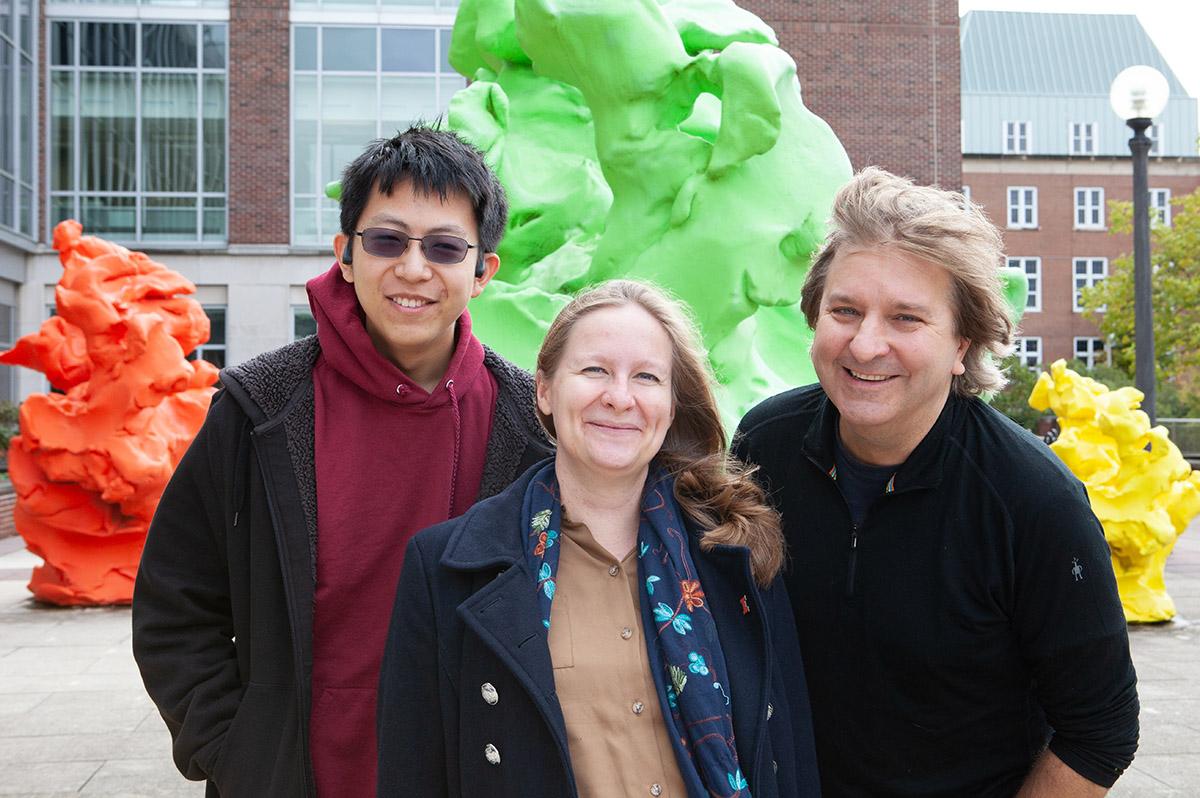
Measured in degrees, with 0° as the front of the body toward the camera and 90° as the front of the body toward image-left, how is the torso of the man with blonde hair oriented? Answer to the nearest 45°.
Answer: approximately 45°

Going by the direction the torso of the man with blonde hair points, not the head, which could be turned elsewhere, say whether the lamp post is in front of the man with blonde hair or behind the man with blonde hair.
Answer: behind

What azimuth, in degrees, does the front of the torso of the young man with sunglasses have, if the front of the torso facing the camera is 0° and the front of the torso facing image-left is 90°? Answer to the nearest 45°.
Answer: approximately 0°

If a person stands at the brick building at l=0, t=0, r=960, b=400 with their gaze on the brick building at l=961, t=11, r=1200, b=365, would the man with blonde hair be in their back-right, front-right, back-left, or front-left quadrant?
back-right

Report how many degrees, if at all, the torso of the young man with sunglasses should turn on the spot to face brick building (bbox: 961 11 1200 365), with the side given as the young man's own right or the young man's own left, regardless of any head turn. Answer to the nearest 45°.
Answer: approximately 135° to the young man's own left

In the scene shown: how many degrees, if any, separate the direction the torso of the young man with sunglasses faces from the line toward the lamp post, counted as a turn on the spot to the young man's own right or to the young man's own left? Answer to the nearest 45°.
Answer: approximately 135° to the young man's own left

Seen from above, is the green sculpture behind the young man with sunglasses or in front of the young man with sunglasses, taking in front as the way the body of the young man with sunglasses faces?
behind

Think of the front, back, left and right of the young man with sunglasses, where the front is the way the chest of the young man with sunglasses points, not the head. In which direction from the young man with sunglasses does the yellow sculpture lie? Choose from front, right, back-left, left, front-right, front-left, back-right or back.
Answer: back-left

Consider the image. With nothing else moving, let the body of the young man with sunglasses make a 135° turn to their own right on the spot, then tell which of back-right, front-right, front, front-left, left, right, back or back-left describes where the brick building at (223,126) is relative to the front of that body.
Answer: front-right

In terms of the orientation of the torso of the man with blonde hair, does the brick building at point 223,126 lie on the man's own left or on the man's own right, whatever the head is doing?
on the man's own right

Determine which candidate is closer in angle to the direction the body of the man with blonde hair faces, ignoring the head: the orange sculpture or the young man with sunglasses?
the young man with sunglasses

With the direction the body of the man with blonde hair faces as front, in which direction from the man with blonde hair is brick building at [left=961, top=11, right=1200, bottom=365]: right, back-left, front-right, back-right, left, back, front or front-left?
back-right
